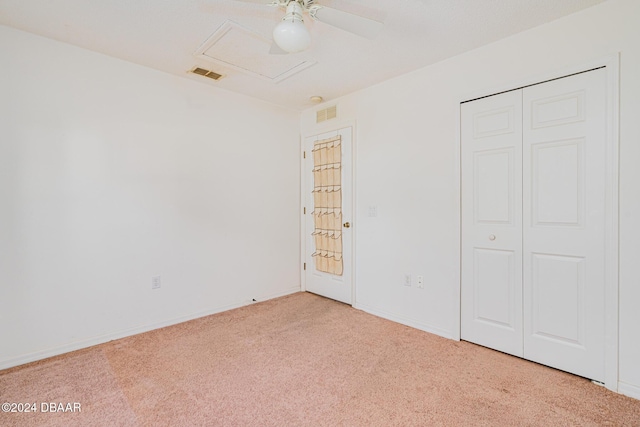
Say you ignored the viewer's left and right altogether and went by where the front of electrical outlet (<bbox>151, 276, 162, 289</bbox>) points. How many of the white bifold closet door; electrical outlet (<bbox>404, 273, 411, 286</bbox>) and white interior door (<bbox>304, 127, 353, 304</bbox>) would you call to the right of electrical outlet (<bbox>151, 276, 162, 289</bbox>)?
0

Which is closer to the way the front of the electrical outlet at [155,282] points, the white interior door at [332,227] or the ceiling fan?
the ceiling fan

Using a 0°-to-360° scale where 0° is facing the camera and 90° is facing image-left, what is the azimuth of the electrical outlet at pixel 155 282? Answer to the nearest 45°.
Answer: approximately 0°

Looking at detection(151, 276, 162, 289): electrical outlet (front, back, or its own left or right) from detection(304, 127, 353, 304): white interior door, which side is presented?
left

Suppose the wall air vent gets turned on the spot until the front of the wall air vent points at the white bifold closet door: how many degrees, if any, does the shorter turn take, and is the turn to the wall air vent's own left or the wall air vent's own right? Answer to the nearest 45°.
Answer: approximately 90° to the wall air vent's own left

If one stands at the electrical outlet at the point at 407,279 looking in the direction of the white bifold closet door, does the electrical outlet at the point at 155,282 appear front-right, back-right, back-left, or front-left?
back-right

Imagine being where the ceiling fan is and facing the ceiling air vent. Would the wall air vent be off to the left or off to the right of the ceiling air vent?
right

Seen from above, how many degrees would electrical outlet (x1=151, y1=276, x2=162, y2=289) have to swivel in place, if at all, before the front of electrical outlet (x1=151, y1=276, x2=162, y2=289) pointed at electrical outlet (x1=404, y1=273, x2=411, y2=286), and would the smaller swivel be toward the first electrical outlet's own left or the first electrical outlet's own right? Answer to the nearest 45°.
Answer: approximately 45° to the first electrical outlet's own left

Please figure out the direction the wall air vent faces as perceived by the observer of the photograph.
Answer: facing the viewer and to the left of the viewer

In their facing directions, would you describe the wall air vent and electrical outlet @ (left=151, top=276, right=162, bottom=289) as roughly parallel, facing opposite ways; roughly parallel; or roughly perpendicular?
roughly perpendicular

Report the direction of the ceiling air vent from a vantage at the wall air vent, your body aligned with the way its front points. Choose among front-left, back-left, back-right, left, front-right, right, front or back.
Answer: front
